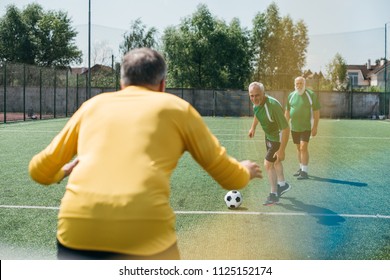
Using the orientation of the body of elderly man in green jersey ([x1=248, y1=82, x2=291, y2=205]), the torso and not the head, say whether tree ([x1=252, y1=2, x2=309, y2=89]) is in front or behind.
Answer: behind

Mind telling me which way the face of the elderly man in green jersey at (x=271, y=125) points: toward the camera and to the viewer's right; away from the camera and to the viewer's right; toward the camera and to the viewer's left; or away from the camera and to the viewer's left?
toward the camera and to the viewer's left

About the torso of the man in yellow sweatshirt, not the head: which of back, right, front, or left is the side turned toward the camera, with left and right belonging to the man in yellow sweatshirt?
back

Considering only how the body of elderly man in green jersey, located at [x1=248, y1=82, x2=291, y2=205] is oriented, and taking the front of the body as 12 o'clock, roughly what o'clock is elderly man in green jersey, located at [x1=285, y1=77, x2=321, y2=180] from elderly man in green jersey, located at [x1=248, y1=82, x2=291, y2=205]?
elderly man in green jersey, located at [x1=285, y1=77, x2=321, y2=180] is roughly at 5 o'clock from elderly man in green jersey, located at [x1=248, y1=82, x2=291, y2=205].

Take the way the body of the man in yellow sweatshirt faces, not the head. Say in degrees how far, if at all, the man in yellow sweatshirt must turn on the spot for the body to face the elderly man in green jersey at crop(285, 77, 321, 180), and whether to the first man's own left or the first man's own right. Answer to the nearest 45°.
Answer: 0° — they already face them

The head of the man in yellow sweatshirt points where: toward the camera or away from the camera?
away from the camera

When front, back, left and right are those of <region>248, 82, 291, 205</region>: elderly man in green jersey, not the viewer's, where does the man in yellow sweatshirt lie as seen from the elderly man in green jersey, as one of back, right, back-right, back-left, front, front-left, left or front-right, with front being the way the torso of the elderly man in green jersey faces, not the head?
front-left

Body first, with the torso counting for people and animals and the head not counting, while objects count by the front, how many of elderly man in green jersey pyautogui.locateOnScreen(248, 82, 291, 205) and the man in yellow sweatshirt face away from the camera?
1

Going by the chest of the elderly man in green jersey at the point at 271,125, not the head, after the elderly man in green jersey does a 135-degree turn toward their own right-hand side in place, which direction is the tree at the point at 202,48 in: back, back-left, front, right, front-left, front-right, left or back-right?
front

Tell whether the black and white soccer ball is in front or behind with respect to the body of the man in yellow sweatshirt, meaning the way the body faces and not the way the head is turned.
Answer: in front

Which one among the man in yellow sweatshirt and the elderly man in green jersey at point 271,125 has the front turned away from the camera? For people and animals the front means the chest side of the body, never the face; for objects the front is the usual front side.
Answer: the man in yellow sweatshirt

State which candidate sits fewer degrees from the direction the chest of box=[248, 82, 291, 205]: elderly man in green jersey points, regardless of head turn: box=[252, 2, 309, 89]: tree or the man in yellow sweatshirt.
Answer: the man in yellow sweatshirt
